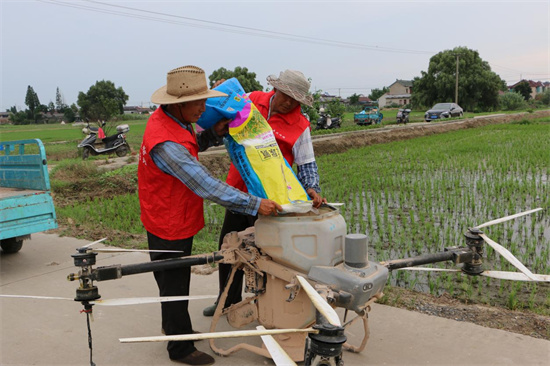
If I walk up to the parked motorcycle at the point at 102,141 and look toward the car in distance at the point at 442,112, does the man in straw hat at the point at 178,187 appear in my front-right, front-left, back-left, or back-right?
back-right

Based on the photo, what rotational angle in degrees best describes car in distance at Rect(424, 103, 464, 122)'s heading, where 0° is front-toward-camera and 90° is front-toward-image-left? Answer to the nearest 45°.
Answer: approximately 45°

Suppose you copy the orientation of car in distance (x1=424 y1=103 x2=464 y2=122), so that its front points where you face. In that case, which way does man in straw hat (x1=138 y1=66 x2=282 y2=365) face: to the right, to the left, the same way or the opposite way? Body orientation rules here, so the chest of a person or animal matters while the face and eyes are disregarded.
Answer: the opposite way

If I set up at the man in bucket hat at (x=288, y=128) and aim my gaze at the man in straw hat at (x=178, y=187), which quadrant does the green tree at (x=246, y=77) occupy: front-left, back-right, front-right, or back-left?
back-right

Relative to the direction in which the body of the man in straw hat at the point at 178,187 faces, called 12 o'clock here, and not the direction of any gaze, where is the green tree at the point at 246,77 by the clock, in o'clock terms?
The green tree is roughly at 9 o'clock from the man in straw hat.

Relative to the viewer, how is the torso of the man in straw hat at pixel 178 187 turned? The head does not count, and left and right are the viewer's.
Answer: facing to the right of the viewer

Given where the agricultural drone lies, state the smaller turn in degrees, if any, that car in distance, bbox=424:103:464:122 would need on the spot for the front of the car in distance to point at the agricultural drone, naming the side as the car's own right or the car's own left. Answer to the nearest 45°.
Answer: approximately 45° to the car's own left

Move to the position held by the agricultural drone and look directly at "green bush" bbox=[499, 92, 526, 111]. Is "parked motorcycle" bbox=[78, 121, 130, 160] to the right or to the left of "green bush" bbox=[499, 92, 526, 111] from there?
left

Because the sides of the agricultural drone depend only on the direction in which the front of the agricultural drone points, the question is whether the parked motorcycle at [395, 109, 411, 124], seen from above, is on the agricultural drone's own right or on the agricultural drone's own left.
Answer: on the agricultural drone's own left

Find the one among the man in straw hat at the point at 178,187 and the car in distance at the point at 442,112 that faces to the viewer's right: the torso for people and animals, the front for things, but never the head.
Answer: the man in straw hat
